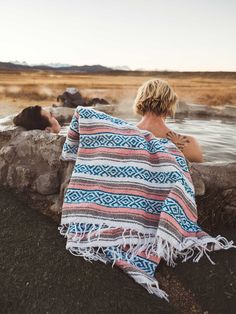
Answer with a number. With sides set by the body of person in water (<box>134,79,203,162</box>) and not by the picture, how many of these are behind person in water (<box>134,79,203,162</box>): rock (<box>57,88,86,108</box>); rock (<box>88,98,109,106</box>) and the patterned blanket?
1

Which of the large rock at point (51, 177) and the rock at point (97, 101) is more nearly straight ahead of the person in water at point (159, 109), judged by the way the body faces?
the rock

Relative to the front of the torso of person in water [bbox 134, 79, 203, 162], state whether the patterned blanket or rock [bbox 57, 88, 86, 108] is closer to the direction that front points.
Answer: the rock

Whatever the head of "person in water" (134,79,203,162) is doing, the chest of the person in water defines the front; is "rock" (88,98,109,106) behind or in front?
in front

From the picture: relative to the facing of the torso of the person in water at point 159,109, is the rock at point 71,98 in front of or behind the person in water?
in front

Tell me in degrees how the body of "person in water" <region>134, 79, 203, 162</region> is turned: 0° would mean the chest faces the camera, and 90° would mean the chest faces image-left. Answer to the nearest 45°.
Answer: approximately 180°

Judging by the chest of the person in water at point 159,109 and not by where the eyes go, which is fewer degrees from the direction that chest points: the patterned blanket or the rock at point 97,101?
the rock

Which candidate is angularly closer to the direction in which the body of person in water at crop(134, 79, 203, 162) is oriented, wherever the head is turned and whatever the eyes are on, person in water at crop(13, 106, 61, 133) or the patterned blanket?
the person in water

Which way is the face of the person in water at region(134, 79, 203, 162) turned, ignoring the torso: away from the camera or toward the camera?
away from the camera

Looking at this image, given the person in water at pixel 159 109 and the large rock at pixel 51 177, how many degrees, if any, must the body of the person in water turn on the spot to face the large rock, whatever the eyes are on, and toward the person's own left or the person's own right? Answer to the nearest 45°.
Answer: approximately 135° to the person's own left

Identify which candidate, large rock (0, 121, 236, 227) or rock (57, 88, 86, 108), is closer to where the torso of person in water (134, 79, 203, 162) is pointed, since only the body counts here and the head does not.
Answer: the rock
